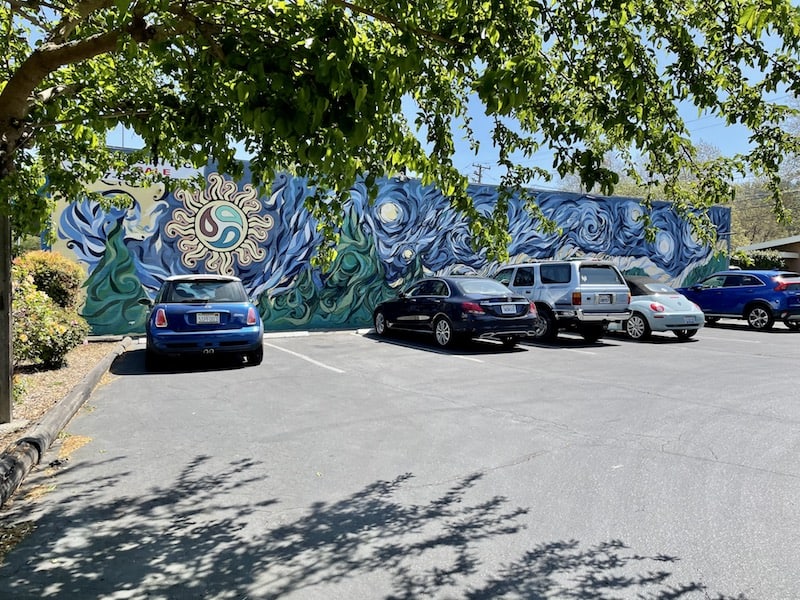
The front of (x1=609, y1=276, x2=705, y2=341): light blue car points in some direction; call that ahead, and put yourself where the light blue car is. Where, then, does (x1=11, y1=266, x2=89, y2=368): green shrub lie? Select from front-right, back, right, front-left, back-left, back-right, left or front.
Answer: left

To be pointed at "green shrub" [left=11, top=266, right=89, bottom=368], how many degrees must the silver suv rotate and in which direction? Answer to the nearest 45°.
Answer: approximately 90° to its left

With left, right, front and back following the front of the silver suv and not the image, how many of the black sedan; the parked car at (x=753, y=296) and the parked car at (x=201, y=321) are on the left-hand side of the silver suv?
2

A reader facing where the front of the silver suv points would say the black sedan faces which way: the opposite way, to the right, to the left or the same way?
the same way

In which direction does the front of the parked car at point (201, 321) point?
away from the camera

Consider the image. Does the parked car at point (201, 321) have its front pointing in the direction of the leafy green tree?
no

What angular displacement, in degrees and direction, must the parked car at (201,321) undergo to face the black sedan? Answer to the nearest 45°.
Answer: approximately 90° to its right

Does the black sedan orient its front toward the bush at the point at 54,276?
no

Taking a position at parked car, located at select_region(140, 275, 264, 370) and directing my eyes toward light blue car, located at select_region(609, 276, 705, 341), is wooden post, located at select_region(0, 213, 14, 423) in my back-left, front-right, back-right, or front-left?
back-right

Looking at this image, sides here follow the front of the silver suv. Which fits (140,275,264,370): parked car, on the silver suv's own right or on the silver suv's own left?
on the silver suv's own left

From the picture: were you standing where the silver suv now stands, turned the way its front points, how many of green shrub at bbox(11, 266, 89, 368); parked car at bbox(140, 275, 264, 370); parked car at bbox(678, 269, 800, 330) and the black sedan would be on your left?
3

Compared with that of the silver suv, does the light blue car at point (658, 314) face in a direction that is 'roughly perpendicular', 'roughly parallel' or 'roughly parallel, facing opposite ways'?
roughly parallel

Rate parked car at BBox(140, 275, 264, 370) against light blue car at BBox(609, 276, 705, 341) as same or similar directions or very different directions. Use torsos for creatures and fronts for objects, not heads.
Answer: same or similar directions

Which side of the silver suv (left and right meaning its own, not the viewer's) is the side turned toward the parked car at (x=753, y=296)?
right

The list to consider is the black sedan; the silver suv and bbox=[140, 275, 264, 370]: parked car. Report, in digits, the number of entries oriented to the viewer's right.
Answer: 0

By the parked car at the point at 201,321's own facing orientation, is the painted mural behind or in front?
in front

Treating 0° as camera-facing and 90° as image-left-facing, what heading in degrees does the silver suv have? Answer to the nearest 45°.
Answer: approximately 135°

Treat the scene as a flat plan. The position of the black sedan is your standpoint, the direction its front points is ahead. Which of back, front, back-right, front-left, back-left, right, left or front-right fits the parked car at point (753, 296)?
right

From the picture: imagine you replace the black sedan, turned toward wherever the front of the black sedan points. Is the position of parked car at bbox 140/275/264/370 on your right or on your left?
on your left

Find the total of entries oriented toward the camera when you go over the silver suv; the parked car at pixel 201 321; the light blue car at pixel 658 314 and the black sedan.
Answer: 0

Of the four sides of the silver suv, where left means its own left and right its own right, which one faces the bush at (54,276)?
left

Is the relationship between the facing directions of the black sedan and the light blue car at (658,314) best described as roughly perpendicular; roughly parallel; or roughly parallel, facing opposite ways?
roughly parallel
